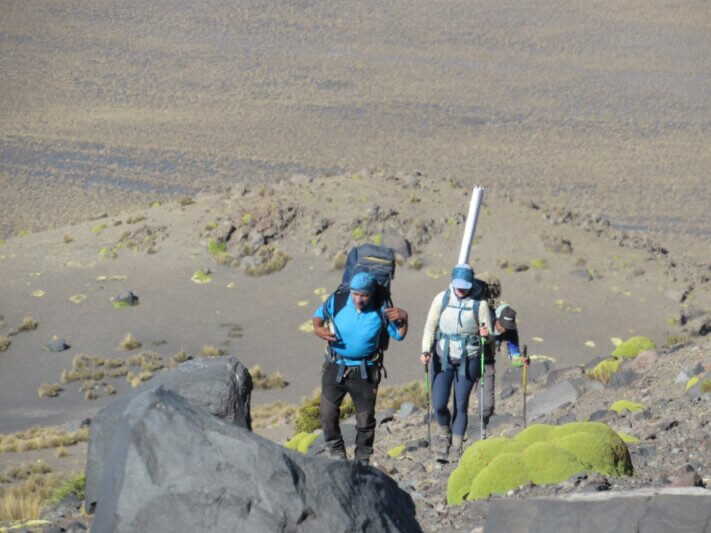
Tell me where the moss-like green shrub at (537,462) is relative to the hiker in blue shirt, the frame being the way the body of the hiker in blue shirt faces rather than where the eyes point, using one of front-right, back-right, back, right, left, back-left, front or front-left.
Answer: front-left

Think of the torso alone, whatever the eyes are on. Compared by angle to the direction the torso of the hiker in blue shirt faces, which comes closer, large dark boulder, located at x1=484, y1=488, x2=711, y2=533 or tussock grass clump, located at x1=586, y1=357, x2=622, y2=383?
the large dark boulder

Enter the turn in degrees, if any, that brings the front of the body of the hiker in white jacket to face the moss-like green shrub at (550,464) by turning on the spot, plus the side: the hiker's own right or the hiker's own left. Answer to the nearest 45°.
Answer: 0° — they already face it

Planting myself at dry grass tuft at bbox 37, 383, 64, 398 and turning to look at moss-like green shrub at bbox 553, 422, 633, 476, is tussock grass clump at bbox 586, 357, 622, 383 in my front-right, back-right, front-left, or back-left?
front-left

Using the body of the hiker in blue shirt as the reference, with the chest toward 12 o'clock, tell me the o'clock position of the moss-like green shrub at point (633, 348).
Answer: The moss-like green shrub is roughly at 7 o'clock from the hiker in blue shirt.

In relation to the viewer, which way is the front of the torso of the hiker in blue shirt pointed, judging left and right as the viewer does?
facing the viewer

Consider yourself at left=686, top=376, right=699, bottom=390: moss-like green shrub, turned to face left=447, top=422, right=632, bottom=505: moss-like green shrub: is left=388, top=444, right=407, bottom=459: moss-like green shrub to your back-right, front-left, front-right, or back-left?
front-right

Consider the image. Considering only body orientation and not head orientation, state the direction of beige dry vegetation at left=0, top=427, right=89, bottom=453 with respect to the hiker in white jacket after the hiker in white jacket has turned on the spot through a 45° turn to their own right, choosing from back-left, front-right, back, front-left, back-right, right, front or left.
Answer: right

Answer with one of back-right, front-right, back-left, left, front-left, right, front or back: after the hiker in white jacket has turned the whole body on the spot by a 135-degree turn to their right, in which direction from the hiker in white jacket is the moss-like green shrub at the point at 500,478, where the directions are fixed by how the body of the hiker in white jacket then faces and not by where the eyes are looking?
back-left

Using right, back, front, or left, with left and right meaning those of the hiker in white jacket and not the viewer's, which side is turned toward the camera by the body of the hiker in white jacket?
front

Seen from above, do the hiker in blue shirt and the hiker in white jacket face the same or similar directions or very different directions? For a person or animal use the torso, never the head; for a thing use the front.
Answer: same or similar directions

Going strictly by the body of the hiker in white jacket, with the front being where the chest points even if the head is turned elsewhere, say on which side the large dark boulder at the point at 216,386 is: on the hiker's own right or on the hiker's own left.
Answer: on the hiker's own right

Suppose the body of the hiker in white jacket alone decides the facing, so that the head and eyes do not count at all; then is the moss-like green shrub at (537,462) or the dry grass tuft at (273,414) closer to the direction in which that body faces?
the moss-like green shrub

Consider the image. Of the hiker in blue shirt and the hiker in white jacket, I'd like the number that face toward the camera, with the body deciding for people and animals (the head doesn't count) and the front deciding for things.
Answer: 2
